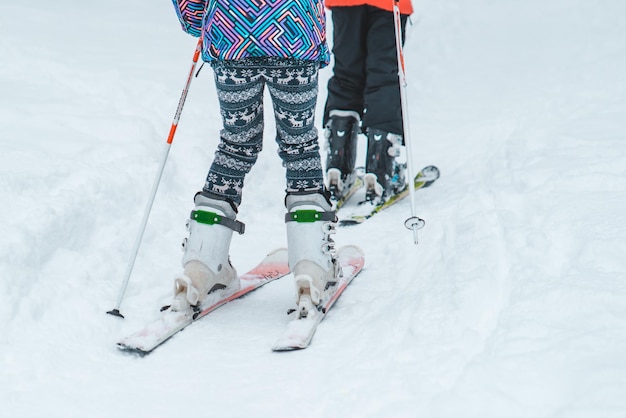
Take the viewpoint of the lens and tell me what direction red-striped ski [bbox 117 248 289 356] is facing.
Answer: facing away from the viewer and to the right of the viewer

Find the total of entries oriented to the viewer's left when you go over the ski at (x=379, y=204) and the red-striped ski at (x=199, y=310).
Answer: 0

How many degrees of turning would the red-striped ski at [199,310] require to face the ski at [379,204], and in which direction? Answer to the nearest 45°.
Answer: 0° — it already faces it

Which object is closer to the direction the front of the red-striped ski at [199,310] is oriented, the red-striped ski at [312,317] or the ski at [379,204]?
the ski

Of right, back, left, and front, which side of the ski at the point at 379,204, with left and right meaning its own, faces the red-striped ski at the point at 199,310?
back

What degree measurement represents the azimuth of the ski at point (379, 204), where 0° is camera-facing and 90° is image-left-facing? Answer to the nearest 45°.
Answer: approximately 225°

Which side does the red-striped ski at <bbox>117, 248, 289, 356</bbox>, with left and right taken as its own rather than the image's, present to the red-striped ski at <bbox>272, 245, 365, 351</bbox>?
right

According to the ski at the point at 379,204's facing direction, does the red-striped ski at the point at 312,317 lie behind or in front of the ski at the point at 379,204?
behind
